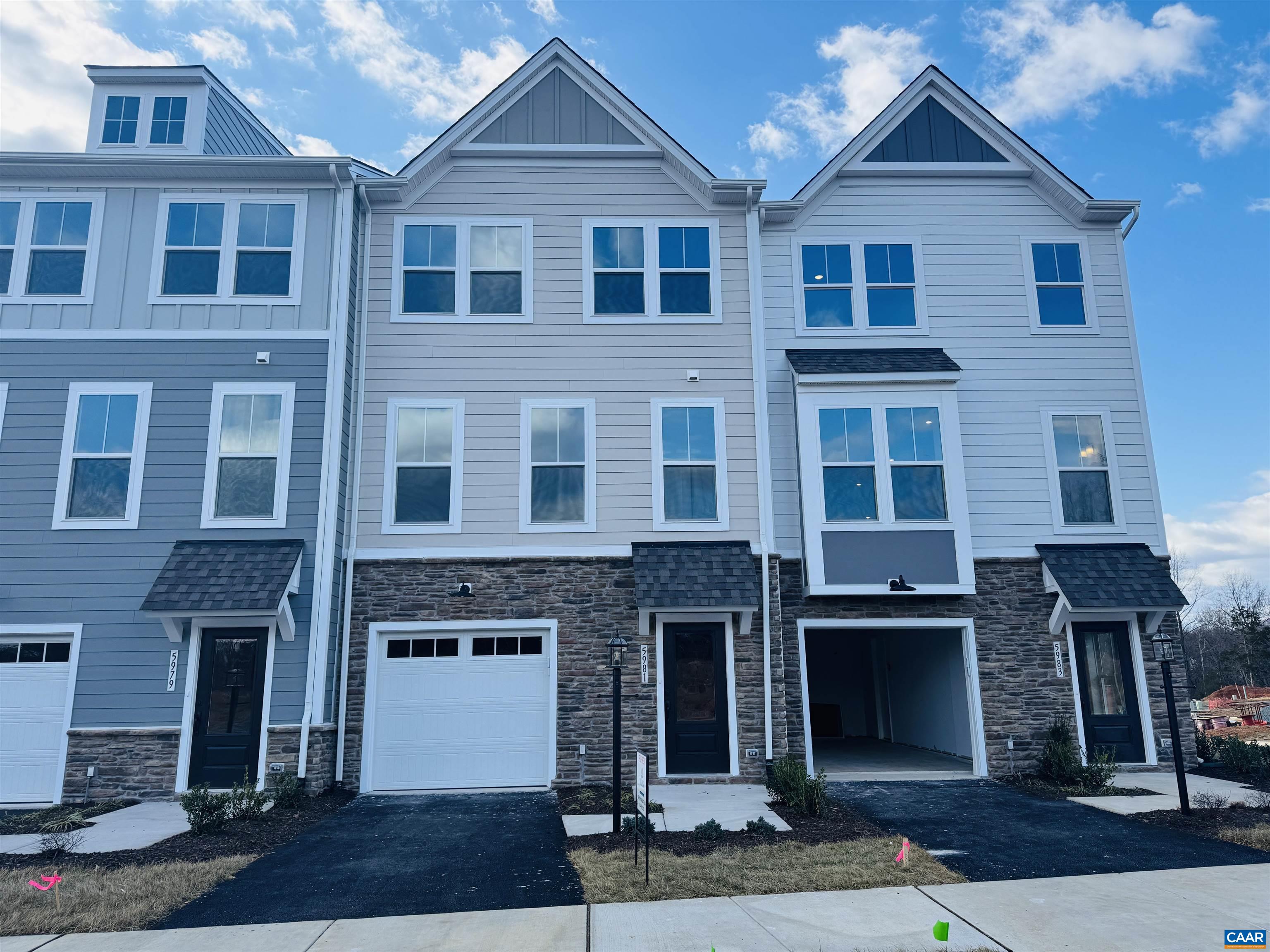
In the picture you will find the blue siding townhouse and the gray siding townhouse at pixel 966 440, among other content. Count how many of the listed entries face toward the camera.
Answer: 2

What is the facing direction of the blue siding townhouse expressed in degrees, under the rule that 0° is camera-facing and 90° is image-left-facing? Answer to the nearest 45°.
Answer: approximately 0°

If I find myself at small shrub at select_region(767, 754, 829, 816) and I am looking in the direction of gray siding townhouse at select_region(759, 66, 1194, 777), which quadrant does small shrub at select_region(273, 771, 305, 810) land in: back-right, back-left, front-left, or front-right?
back-left

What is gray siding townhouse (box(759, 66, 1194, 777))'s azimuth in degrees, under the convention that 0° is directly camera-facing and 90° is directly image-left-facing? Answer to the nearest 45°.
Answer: approximately 0°

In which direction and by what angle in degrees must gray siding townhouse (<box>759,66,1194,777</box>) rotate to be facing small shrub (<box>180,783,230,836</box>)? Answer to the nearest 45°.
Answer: approximately 45° to its right

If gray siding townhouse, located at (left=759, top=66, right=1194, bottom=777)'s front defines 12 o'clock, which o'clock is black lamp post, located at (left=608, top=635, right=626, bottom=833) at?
The black lamp post is roughly at 1 o'clock from the gray siding townhouse.
